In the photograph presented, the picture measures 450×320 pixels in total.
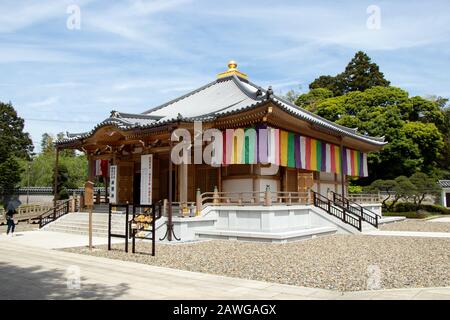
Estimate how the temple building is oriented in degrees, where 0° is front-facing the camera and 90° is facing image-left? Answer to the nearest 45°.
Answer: approximately 45°

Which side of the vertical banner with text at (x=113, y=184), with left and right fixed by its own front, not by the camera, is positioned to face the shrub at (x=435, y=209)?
back

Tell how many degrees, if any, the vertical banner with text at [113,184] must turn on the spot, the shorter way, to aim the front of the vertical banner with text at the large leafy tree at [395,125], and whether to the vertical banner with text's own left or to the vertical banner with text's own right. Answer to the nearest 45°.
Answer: approximately 135° to the vertical banner with text's own left

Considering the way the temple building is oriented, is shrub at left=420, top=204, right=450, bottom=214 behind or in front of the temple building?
behind

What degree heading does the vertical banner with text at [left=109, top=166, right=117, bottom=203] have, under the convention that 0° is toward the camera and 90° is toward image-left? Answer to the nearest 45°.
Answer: approximately 0°
